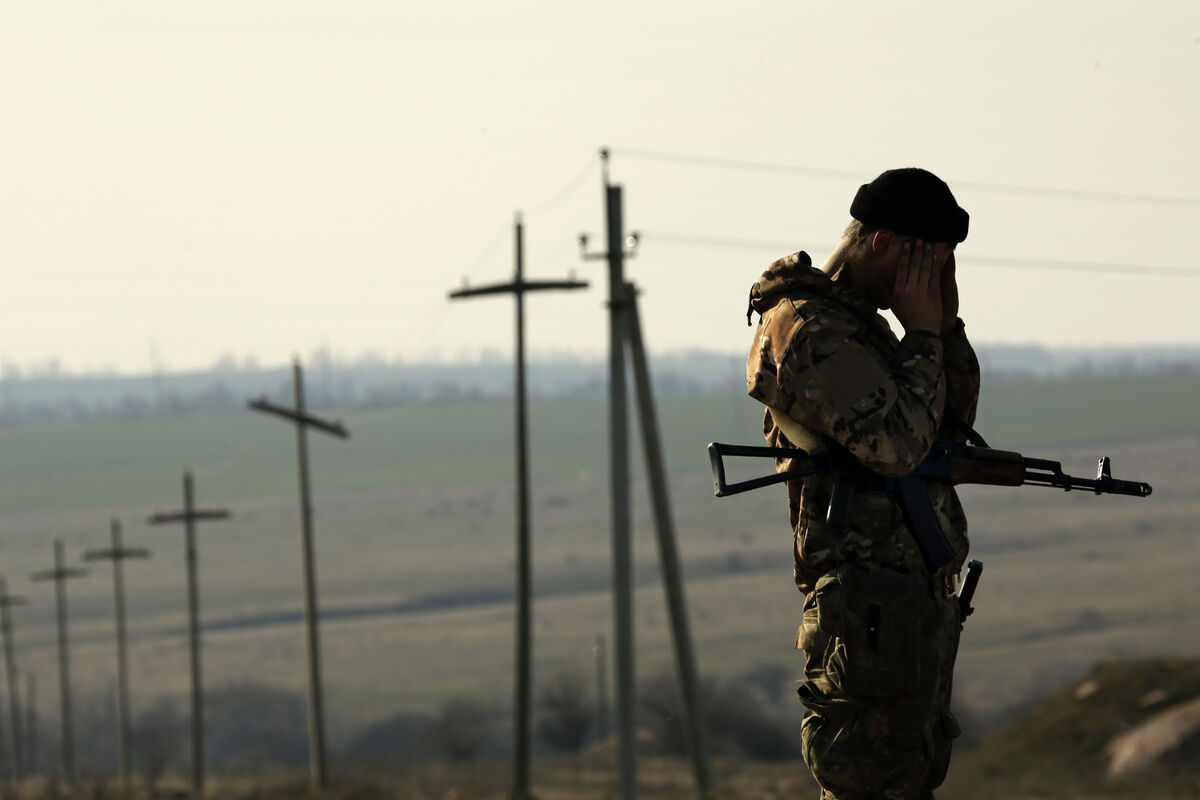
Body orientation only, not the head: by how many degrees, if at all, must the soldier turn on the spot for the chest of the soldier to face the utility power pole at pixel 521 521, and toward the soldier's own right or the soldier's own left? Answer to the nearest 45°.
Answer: approximately 90° to the soldier's own left

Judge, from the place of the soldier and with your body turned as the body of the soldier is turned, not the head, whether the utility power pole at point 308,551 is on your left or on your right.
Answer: on your left

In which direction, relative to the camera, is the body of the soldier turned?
to the viewer's right

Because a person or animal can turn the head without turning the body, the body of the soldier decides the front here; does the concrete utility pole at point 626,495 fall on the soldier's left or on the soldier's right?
on the soldier's left

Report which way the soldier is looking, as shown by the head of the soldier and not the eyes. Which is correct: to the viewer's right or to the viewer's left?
to the viewer's right
